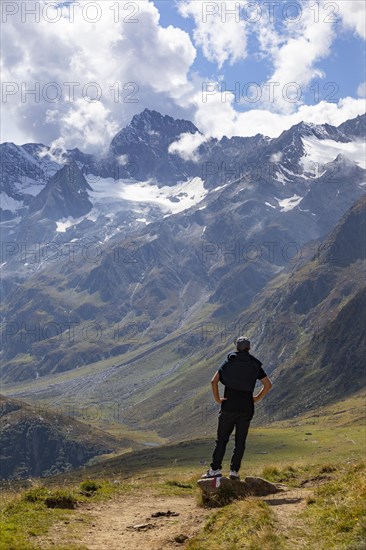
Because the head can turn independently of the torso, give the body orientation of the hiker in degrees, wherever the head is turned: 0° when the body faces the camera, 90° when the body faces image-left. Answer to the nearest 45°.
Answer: approximately 180°
